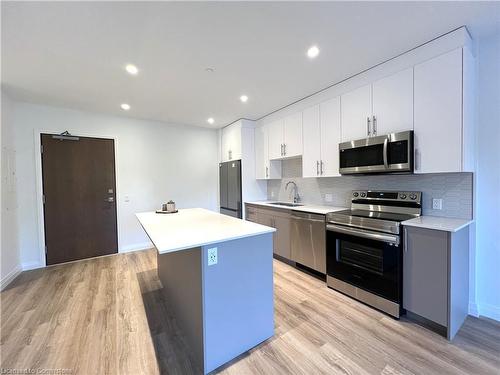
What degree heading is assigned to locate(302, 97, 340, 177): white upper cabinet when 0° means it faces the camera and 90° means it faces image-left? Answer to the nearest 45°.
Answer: approximately 45°

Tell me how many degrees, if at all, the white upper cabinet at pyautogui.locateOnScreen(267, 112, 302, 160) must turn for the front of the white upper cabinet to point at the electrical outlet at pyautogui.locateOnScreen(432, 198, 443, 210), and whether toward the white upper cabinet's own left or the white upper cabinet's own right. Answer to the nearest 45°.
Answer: approximately 90° to the white upper cabinet's own left

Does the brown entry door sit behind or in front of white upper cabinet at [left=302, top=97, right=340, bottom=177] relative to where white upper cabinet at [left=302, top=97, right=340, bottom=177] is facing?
in front

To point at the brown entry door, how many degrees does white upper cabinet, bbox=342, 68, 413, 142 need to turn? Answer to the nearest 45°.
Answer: approximately 45° to its right

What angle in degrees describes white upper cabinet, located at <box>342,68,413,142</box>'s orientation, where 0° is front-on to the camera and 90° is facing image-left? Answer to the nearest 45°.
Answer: approximately 45°

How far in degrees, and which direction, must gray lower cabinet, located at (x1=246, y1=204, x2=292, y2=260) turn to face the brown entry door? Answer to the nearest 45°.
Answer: approximately 45° to its right

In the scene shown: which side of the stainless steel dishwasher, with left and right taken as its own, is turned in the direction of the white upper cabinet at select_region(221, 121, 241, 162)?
right

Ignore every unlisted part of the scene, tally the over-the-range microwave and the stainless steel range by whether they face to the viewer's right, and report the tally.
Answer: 0
